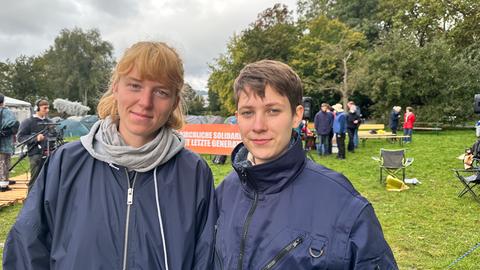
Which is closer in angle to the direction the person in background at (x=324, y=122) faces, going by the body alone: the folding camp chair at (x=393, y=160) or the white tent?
the folding camp chair

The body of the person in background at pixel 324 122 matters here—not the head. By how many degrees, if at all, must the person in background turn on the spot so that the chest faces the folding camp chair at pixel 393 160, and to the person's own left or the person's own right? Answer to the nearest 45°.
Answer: approximately 45° to the person's own left

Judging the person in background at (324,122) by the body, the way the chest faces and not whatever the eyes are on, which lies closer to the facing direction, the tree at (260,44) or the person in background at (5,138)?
the person in background

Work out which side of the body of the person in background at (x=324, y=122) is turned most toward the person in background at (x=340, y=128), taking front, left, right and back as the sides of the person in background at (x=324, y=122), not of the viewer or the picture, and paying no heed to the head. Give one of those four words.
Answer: left

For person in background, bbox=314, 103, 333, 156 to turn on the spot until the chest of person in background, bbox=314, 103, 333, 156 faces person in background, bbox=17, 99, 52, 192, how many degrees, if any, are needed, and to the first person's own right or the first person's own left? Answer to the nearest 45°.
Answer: approximately 45° to the first person's own right
